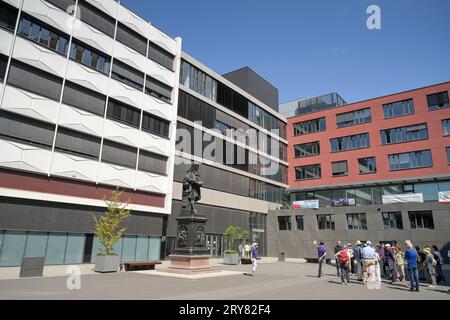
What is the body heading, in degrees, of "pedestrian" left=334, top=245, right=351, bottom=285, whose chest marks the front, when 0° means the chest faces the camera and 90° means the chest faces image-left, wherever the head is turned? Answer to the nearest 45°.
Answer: approximately 180°

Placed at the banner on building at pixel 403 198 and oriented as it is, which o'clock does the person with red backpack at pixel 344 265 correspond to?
The person with red backpack is roughly at 12 o'clock from the banner on building.

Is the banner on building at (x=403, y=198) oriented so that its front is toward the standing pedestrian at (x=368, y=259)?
yes

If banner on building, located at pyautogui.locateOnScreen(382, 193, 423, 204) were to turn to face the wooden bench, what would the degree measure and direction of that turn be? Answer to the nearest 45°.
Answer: approximately 45° to its right

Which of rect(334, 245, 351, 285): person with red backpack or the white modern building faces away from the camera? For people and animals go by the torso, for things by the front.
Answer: the person with red backpack

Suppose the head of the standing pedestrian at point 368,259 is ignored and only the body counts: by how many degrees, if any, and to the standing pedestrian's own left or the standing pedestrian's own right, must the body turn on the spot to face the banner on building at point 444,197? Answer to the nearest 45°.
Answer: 0° — they already face it

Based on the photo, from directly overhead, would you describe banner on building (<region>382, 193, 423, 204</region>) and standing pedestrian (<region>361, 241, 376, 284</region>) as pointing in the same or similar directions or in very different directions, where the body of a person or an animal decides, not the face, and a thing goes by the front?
very different directions

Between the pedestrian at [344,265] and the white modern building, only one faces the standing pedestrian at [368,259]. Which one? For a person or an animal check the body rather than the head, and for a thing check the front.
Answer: the white modern building

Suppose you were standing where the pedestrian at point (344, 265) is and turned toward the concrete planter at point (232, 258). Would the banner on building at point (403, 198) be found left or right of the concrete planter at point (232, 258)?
right

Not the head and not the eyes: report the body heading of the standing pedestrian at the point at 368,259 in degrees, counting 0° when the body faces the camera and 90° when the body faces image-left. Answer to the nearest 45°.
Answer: approximately 180°

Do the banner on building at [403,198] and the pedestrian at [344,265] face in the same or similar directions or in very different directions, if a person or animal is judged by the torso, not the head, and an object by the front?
very different directions

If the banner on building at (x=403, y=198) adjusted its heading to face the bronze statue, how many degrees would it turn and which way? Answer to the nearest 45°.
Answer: approximately 45° to its right

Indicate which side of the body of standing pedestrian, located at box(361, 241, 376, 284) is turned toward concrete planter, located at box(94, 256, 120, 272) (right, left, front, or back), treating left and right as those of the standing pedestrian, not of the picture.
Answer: left
